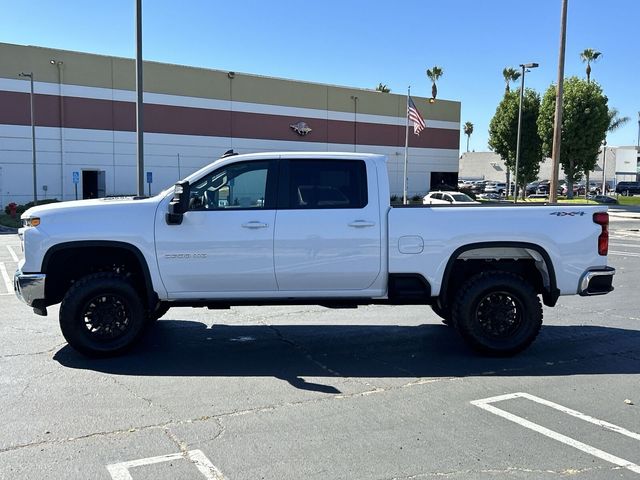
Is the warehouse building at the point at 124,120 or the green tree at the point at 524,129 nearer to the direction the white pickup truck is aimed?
the warehouse building

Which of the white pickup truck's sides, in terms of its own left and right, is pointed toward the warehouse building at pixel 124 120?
right

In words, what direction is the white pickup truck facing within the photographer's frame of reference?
facing to the left of the viewer

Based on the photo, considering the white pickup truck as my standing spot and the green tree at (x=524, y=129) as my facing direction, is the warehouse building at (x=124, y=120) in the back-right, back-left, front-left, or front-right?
front-left

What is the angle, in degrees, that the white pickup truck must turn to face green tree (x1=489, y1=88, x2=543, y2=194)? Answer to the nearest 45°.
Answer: approximately 90° to its right

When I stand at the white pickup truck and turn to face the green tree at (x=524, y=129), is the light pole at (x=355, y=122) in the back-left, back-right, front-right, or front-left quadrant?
front-left

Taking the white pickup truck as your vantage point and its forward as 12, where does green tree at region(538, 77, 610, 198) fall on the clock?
The green tree is roughly at 4 o'clock from the white pickup truck.

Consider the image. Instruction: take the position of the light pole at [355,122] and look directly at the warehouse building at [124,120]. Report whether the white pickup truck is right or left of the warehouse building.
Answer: left

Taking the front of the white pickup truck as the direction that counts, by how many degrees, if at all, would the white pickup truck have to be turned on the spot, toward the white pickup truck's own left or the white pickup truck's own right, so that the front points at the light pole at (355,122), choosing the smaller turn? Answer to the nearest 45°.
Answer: approximately 90° to the white pickup truck's own right
